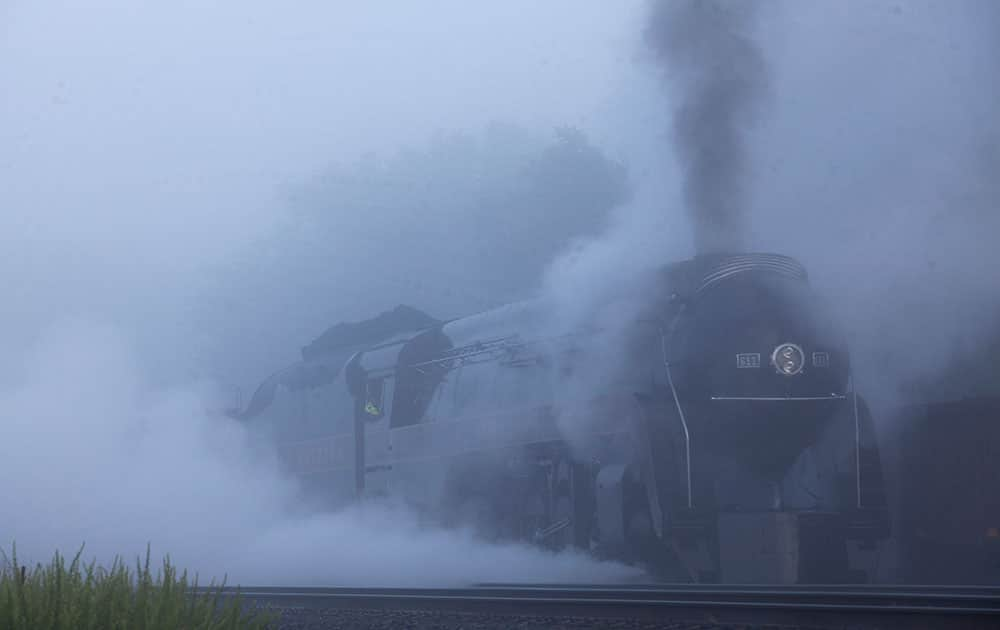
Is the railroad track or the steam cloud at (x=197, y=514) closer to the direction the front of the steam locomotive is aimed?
the railroad track

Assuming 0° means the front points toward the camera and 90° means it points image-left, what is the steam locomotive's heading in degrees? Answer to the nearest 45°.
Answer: approximately 315°

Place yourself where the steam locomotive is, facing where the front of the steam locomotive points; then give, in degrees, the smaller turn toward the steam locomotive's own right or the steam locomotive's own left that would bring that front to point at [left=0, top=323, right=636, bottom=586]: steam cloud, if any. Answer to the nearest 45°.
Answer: approximately 180°
